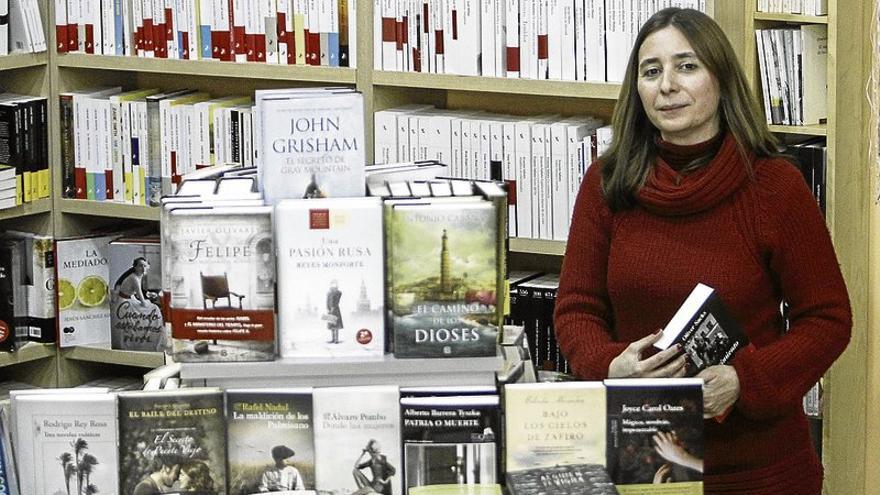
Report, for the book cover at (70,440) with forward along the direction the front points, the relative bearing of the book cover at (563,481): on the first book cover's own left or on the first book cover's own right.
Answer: on the first book cover's own left

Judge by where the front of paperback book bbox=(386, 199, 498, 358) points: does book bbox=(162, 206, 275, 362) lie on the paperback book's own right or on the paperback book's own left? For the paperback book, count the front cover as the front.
on the paperback book's own right

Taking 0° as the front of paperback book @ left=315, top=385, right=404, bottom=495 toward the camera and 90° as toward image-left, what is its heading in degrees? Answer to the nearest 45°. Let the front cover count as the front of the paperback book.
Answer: approximately 0°
